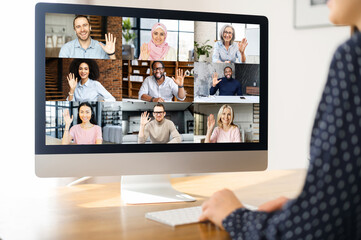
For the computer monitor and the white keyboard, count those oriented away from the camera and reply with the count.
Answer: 0

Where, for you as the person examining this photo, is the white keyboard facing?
facing the viewer and to the right of the viewer

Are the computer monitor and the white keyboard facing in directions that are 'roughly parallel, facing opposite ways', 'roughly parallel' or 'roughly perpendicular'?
roughly parallel

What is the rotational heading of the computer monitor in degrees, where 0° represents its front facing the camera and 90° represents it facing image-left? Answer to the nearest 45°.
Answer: approximately 315°

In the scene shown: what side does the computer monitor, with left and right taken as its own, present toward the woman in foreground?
front
